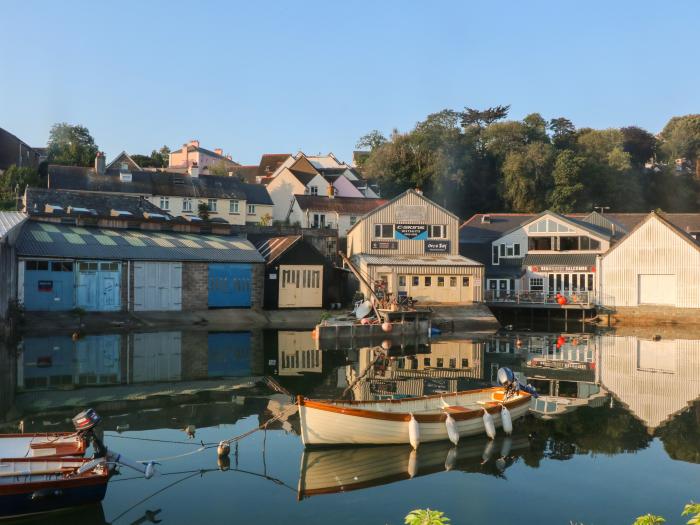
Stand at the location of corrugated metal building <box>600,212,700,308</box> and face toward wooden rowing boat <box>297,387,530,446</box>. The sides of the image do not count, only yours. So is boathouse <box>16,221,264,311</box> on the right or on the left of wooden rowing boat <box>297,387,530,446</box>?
right

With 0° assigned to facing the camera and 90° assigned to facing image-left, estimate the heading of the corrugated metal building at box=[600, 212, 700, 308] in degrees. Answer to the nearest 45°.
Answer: approximately 0°

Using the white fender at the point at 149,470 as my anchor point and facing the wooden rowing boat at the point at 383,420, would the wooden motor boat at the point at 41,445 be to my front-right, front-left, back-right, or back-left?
back-left

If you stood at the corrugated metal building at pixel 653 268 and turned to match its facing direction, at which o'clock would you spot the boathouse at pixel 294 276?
The boathouse is roughly at 2 o'clock from the corrugated metal building.

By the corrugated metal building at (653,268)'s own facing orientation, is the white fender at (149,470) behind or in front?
in front

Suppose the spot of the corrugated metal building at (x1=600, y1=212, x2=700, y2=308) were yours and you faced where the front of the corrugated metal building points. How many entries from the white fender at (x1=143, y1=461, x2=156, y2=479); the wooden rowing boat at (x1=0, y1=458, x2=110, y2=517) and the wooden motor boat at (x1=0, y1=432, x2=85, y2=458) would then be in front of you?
3

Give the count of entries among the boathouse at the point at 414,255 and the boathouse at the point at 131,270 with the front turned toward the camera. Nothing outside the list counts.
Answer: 2

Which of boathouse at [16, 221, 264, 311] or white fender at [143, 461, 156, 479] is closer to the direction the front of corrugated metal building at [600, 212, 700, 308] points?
the white fender

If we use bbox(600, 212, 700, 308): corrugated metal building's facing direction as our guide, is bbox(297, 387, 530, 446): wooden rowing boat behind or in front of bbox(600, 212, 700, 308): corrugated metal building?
in front

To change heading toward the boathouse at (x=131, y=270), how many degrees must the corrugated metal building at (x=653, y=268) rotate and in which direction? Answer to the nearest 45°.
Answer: approximately 45° to its right

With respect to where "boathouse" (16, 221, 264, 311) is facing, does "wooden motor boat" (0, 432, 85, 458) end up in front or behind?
in front
